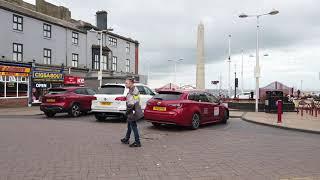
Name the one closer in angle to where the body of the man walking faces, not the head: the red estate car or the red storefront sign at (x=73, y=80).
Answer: the red storefront sign

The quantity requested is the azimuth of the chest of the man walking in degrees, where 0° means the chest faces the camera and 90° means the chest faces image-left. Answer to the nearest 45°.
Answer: approximately 90°

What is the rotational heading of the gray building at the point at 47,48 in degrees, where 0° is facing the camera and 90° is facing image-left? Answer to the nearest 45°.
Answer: approximately 315°

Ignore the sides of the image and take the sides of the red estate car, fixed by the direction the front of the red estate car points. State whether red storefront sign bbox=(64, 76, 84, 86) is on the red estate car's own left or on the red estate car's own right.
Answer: on the red estate car's own left

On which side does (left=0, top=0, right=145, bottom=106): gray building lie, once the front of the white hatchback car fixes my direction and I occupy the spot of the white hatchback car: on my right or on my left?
on my left

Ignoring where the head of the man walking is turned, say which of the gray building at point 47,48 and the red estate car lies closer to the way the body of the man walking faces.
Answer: the gray building

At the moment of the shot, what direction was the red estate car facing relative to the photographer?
facing away from the viewer and to the right of the viewer

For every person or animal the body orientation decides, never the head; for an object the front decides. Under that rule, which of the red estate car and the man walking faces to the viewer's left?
the man walking

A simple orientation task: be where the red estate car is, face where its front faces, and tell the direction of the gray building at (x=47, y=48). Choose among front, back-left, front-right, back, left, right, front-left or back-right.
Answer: left

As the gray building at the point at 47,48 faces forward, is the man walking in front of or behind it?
in front
